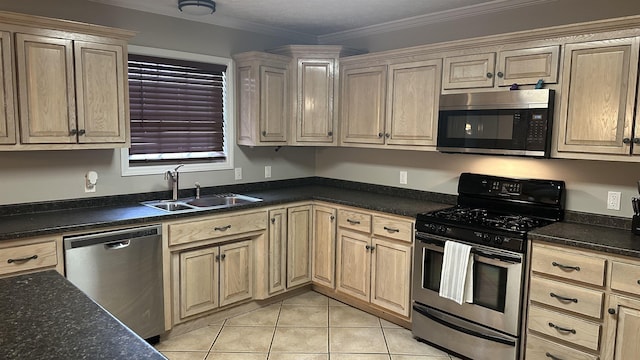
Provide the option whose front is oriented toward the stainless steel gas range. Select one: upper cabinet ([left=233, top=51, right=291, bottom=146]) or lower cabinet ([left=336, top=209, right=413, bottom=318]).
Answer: the upper cabinet

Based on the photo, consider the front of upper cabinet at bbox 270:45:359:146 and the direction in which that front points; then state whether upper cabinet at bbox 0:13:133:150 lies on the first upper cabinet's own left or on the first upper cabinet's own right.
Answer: on the first upper cabinet's own right

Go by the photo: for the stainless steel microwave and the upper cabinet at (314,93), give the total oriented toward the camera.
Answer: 2

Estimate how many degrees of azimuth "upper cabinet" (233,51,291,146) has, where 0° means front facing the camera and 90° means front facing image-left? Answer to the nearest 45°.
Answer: approximately 315°

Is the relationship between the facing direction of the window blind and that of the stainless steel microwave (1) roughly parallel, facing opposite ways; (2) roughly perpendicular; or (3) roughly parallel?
roughly perpendicular

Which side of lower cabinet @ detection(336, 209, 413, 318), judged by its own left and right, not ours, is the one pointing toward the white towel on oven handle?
left

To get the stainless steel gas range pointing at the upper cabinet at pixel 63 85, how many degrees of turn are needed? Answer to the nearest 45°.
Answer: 0° — it already faces it
